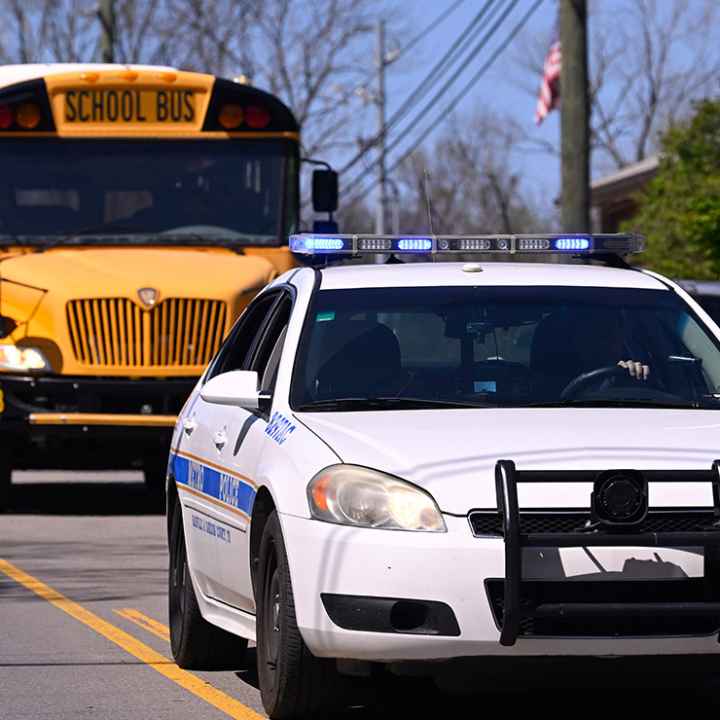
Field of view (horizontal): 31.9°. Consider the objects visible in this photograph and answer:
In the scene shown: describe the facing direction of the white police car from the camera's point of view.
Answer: facing the viewer and to the right of the viewer

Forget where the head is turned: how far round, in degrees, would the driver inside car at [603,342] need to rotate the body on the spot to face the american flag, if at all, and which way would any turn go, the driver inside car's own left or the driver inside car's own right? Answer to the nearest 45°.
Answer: approximately 180°

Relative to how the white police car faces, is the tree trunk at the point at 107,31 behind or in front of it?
behind

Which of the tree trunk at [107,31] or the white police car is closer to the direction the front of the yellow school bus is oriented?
the white police car

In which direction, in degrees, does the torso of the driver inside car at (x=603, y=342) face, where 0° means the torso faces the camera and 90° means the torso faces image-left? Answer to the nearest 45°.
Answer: approximately 0°

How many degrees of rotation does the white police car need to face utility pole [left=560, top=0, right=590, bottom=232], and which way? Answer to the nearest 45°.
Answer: approximately 135° to its left

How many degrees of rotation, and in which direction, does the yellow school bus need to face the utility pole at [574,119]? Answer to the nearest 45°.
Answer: approximately 135° to its left

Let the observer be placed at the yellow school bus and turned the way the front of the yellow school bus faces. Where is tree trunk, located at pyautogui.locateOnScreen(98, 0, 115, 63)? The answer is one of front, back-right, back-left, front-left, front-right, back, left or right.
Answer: back

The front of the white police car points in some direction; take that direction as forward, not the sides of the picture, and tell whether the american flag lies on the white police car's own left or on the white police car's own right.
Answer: on the white police car's own left

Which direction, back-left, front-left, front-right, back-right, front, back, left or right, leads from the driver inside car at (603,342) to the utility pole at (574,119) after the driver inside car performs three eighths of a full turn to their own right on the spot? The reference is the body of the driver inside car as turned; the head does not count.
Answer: front-right

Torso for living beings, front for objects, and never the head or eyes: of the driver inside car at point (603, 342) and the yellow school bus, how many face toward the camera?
2

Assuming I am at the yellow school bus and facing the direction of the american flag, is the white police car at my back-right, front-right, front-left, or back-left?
back-right

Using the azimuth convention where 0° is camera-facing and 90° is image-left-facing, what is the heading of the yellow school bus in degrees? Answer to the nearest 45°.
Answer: approximately 0°

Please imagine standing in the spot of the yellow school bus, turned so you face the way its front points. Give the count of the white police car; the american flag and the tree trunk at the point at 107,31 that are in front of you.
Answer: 1
